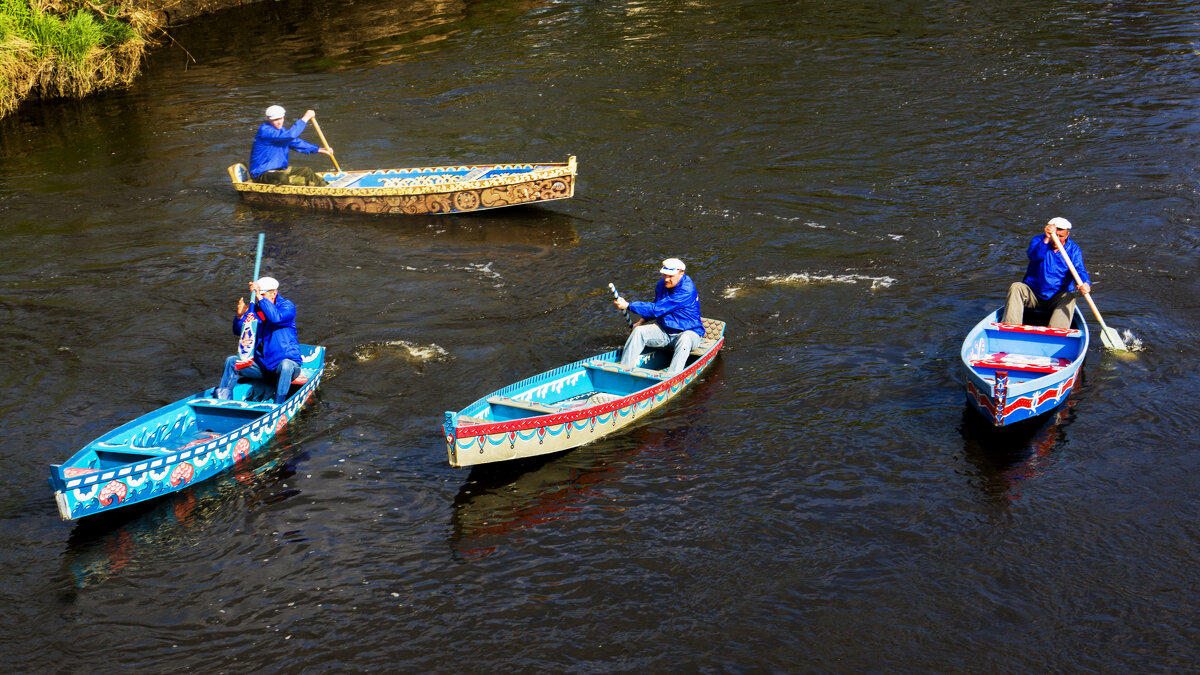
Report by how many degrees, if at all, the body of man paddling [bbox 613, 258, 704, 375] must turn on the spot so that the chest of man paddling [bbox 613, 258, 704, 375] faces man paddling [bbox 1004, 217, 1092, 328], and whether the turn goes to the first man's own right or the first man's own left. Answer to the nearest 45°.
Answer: approximately 135° to the first man's own left

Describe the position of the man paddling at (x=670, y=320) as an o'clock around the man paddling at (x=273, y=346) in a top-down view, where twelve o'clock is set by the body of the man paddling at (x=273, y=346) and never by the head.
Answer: the man paddling at (x=670, y=320) is roughly at 8 o'clock from the man paddling at (x=273, y=346).

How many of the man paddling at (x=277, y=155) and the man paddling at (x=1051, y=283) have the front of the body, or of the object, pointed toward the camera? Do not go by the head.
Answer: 1

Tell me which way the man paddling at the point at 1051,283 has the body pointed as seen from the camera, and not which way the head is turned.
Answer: toward the camera

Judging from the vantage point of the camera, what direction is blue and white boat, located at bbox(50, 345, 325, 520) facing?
facing the viewer and to the left of the viewer

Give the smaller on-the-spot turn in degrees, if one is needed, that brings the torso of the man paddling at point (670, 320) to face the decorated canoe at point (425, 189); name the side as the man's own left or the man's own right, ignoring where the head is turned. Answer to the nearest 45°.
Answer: approximately 90° to the man's own right

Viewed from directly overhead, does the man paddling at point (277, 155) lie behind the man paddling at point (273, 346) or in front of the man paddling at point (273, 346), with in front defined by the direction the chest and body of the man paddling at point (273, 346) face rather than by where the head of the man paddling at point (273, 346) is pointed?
behind

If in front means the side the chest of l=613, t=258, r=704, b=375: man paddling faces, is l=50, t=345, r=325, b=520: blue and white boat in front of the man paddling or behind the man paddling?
in front

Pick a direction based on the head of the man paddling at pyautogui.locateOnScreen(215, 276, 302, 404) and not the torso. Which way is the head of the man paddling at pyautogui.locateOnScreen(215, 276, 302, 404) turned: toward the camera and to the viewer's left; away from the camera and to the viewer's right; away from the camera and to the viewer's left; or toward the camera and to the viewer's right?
toward the camera and to the viewer's left

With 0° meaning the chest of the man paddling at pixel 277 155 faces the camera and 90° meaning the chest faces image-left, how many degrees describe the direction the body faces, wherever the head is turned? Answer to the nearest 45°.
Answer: approximately 270°

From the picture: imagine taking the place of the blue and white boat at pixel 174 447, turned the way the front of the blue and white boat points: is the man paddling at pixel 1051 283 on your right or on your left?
on your left

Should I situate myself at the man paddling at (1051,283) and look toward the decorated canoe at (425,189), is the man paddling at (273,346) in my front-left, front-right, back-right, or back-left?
front-left

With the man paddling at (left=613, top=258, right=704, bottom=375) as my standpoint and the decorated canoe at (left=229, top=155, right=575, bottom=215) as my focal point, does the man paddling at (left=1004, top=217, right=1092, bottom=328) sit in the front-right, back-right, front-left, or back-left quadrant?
back-right

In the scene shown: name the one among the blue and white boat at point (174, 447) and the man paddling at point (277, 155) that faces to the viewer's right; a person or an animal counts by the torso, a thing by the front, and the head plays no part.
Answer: the man paddling

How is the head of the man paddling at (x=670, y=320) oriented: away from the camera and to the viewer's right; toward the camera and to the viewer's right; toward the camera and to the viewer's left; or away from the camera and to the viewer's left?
toward the camera and to the viewer's left

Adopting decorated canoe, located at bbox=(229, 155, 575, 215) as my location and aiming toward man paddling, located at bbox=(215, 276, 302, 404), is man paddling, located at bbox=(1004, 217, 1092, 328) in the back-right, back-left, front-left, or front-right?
front-left

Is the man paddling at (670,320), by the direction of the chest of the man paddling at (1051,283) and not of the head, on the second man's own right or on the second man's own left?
on the second man's own right

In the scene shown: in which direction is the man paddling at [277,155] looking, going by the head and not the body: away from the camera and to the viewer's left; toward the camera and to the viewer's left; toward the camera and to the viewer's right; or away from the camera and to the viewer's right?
toward the camera and to the viewer's right
